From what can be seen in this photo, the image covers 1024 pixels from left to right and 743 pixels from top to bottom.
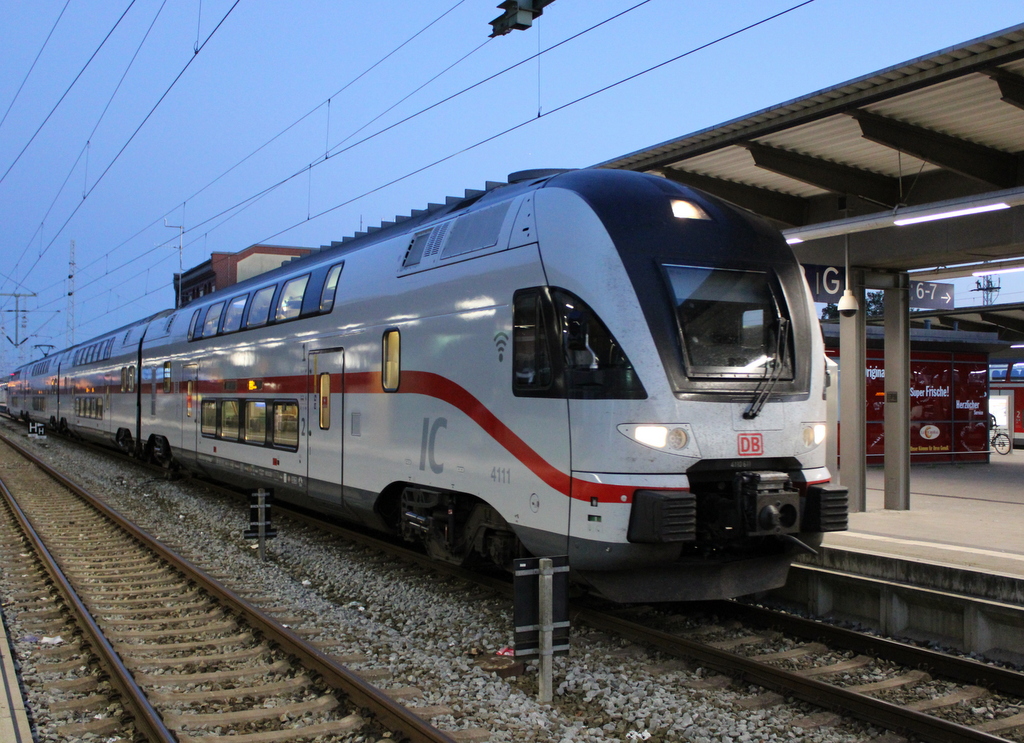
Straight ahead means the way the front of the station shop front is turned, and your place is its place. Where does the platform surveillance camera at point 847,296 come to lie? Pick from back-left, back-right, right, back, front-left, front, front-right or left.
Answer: front

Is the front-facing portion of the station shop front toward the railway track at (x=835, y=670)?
yes

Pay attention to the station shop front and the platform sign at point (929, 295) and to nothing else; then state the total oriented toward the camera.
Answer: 2

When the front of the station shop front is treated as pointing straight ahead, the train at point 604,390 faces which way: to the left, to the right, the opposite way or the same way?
to the left

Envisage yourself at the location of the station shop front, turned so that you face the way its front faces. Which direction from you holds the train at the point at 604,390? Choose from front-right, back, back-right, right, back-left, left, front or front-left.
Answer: front

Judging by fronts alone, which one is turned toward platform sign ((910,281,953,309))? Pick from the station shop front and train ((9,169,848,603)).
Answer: the station shop front

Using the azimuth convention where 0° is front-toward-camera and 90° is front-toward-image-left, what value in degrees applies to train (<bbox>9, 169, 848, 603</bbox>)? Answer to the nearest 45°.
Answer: approximately 315°

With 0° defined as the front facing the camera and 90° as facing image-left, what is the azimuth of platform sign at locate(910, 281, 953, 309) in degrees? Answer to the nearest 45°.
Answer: approximately 0°

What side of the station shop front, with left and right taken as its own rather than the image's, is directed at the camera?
front

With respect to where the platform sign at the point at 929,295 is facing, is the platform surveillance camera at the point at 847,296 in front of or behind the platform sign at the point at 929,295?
in front

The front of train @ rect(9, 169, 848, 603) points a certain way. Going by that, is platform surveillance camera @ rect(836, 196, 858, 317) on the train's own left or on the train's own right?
on the train's own left
